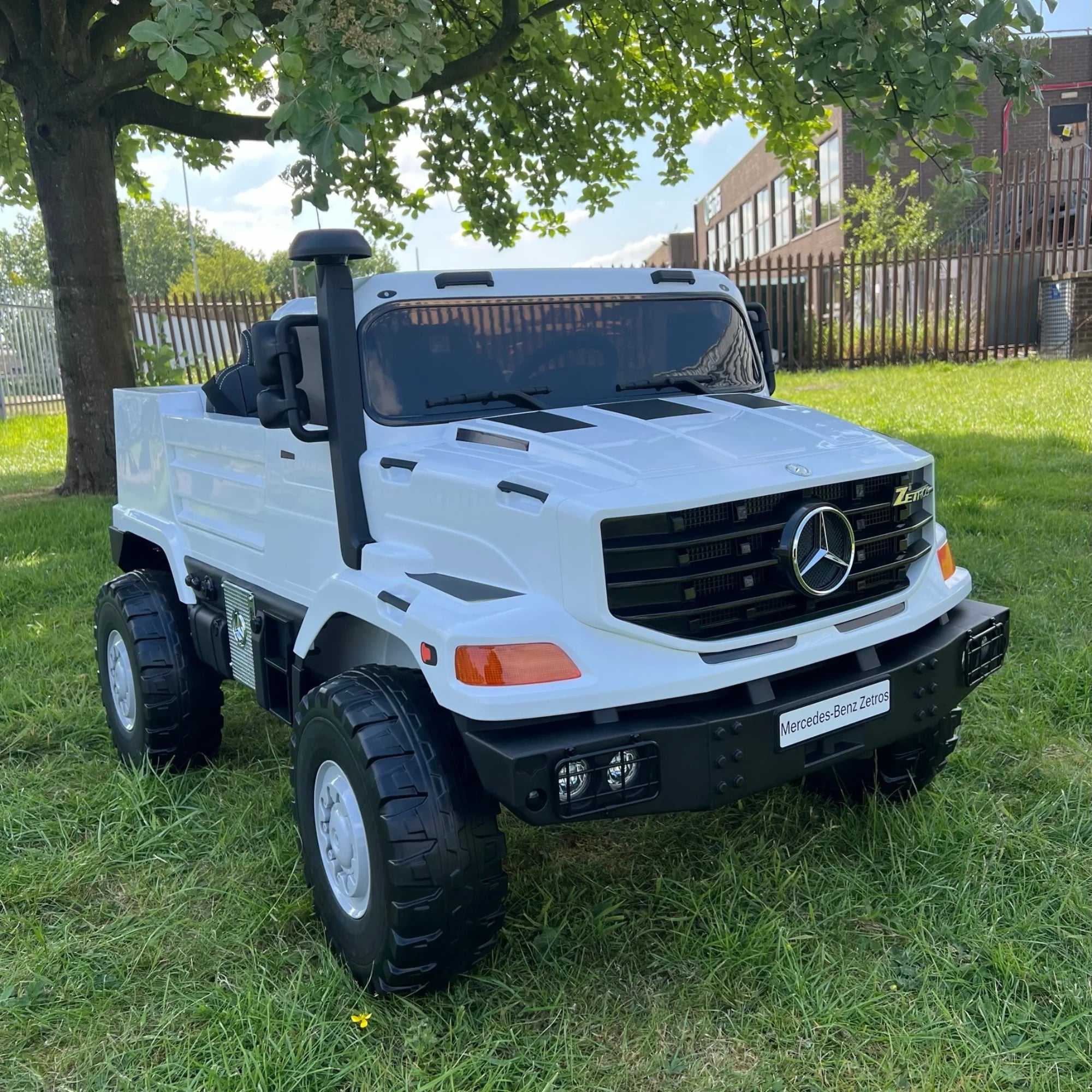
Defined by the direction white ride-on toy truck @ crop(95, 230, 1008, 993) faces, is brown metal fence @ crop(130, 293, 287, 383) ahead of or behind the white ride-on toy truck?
behind

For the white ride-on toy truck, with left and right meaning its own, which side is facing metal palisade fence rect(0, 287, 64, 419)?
back

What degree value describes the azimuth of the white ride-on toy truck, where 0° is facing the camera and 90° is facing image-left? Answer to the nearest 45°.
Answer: approximately 315°

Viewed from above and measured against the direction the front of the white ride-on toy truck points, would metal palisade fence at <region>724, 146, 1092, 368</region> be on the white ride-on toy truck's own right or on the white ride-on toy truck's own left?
on the white ride-on toy truck's own left
